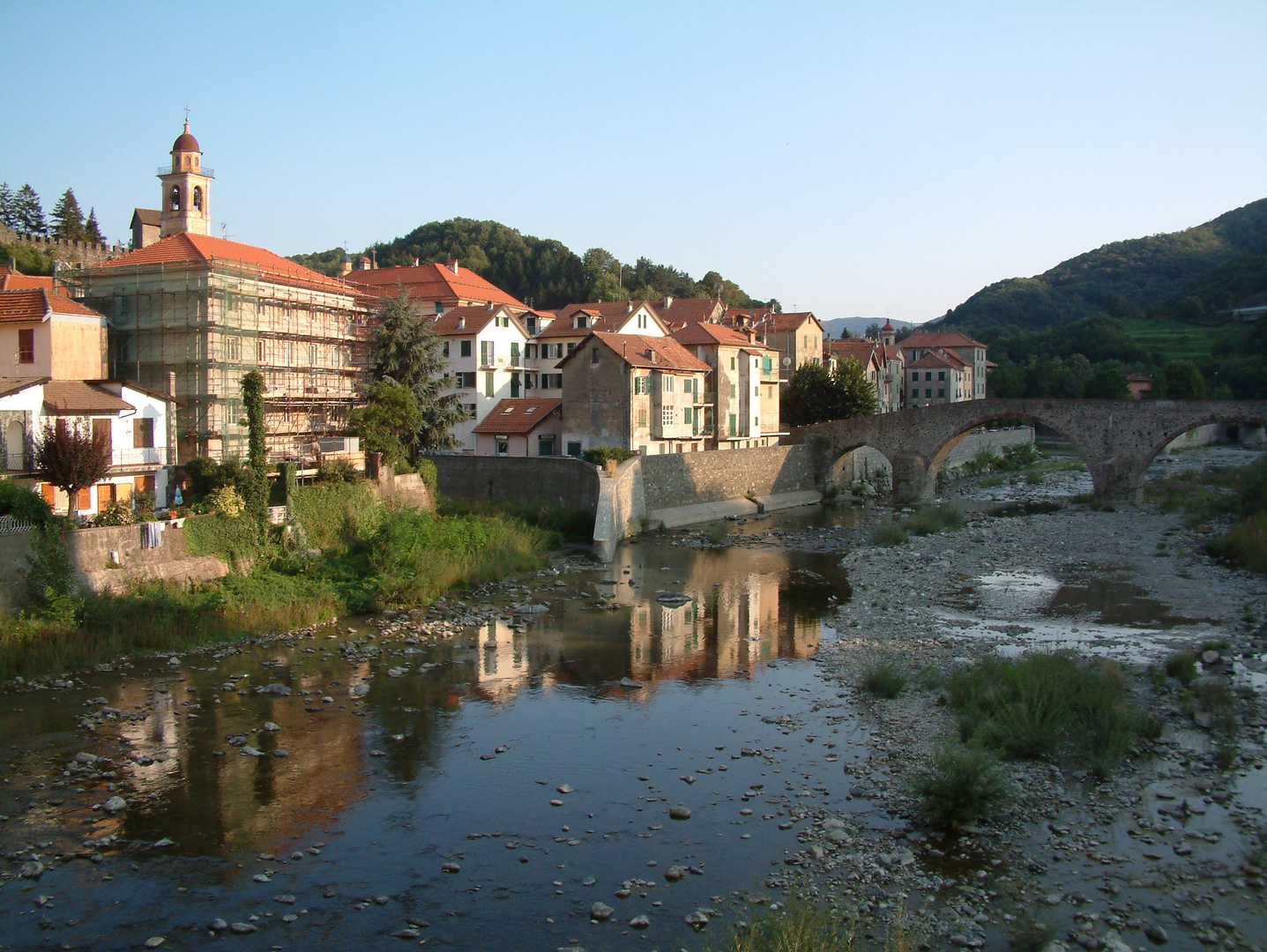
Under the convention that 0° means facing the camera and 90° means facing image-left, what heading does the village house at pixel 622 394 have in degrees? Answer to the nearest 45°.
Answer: approximately 315°

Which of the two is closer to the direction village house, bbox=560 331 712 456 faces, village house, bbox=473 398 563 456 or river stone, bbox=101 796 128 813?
the river stone

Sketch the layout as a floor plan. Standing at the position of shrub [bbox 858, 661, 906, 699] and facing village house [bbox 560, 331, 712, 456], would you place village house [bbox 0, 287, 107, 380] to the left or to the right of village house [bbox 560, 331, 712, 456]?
left

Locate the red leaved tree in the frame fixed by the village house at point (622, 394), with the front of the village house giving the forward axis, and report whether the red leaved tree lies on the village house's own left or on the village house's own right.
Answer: on the village house's own right

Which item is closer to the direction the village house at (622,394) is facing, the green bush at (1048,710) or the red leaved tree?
the green bush

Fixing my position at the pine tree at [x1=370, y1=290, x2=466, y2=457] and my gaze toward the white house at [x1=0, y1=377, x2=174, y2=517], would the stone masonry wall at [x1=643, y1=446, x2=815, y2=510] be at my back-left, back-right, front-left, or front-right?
back-left

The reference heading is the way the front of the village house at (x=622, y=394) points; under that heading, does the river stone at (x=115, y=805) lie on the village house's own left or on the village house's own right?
on the village house's own right

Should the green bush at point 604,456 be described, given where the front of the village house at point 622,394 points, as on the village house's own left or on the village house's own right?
on the village house's own right

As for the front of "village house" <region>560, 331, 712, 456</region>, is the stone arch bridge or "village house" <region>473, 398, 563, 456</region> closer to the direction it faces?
the stone arch bridge

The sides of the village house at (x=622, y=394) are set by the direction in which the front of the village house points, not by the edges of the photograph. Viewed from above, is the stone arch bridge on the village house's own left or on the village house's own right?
on the village house's own left

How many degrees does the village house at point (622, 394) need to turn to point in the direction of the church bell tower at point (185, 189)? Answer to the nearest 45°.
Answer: approximately 135° to its right

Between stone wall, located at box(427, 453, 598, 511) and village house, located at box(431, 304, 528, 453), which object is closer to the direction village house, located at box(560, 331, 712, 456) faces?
the stone wall

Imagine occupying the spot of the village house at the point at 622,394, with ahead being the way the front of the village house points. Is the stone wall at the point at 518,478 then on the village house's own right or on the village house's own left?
on the village house's own right
